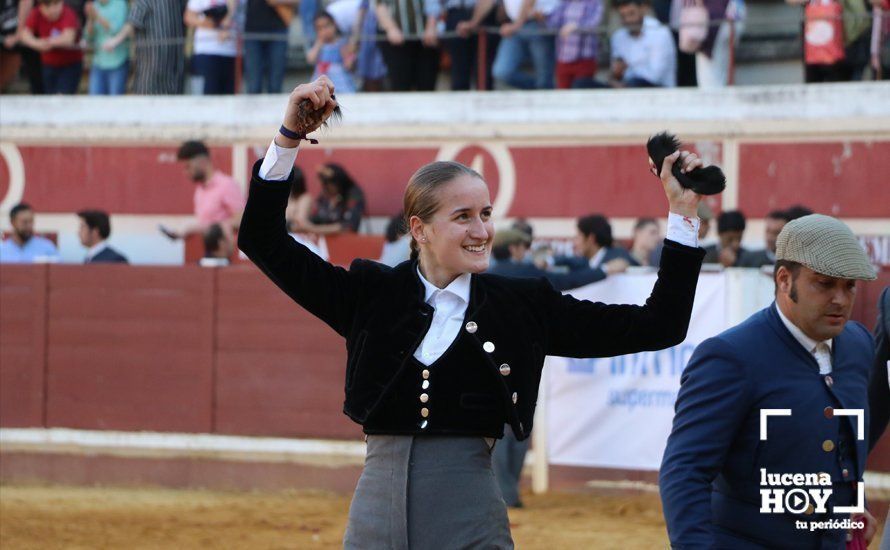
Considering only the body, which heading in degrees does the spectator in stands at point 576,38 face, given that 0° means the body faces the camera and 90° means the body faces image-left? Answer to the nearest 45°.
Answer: approximately 0°

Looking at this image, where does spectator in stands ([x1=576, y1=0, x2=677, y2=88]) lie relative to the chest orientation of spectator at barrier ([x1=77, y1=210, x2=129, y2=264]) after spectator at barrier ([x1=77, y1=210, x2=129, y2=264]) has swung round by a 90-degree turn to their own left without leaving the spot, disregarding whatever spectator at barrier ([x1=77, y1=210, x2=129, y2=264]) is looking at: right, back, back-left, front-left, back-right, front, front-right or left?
left

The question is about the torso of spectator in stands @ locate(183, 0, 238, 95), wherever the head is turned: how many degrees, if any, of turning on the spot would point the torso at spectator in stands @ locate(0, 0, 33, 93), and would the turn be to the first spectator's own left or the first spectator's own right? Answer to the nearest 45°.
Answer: approximately 135° to the first spectator's own right
